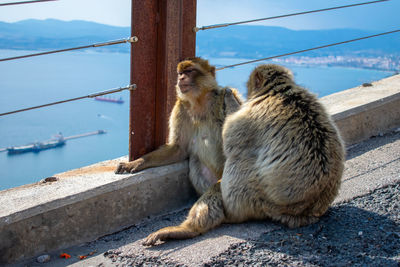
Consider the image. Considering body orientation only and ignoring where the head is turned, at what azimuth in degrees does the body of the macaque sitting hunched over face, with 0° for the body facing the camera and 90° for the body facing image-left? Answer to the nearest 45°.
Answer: approximately 135°

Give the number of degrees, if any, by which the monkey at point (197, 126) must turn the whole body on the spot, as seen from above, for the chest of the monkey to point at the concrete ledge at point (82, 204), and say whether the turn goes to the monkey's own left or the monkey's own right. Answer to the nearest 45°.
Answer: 0° — it already faces it

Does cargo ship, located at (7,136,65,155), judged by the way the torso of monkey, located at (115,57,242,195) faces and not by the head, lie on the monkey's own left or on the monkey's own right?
on the monkey's own right

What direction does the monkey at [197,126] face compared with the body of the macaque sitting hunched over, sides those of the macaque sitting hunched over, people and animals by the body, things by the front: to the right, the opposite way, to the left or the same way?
to the left

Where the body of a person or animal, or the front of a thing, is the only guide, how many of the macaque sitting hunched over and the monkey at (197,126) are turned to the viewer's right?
0

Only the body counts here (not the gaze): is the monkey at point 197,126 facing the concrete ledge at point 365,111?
no

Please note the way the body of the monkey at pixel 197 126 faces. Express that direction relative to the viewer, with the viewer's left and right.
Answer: facing the viewer and to the left of the viewer
